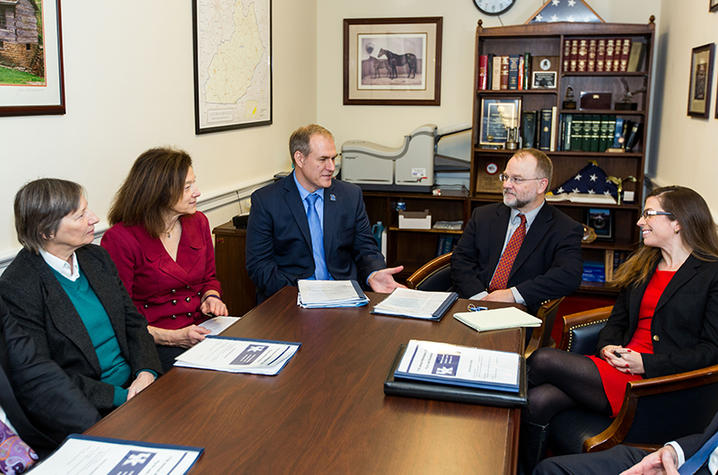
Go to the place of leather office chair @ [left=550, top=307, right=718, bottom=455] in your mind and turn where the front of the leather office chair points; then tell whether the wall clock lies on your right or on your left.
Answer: on your right

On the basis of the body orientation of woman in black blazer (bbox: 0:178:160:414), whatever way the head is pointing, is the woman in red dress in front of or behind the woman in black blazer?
in front

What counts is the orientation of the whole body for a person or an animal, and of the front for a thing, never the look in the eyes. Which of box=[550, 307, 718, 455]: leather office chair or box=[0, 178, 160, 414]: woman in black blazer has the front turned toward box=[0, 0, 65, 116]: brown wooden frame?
the leather office chair

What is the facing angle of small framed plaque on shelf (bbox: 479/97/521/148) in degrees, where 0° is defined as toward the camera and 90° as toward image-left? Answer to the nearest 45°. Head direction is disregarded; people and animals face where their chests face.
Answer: approximately 0°

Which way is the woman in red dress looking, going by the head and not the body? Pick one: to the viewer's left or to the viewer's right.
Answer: to the viewer's left

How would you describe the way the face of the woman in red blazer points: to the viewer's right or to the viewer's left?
to the viewer's right

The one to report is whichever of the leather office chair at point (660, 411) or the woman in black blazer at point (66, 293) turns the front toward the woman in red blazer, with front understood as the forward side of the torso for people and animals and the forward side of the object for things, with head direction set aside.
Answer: the leather office chair

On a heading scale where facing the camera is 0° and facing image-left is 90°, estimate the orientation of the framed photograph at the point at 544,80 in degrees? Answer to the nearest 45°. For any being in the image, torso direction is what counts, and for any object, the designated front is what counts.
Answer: approximately 0°

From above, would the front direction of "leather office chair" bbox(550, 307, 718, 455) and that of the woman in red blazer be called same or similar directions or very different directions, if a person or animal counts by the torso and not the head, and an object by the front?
very different directions

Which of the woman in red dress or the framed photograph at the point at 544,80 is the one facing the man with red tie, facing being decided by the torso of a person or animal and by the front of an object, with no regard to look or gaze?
the framed photograph
